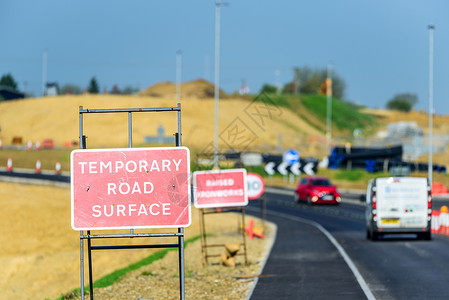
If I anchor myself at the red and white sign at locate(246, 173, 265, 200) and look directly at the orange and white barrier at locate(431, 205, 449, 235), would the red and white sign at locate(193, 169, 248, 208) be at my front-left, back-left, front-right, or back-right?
back-right

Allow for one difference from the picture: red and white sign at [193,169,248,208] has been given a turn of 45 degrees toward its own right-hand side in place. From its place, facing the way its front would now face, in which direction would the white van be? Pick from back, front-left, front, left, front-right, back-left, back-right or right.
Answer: back

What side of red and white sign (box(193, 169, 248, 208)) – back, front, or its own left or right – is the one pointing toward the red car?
back

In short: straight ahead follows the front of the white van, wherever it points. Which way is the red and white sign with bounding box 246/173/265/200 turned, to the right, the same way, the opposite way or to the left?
the opposite way

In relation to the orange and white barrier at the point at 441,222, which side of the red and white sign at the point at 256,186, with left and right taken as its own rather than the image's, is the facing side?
left

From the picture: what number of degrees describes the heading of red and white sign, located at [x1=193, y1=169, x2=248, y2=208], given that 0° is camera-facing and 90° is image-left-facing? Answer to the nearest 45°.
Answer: approximately 0°

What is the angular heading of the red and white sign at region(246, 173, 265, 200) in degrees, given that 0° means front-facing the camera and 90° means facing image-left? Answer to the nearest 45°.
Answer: approximately 0°

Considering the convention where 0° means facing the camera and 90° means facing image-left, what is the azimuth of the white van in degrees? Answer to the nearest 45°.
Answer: approximately 180°

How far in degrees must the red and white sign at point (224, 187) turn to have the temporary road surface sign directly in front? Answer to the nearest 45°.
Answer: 0° — it already faces it

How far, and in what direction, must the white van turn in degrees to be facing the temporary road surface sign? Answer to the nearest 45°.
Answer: approximately 180°

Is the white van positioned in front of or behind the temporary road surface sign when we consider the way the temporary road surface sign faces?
behind

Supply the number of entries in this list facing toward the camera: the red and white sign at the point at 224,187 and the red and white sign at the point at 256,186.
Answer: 2
